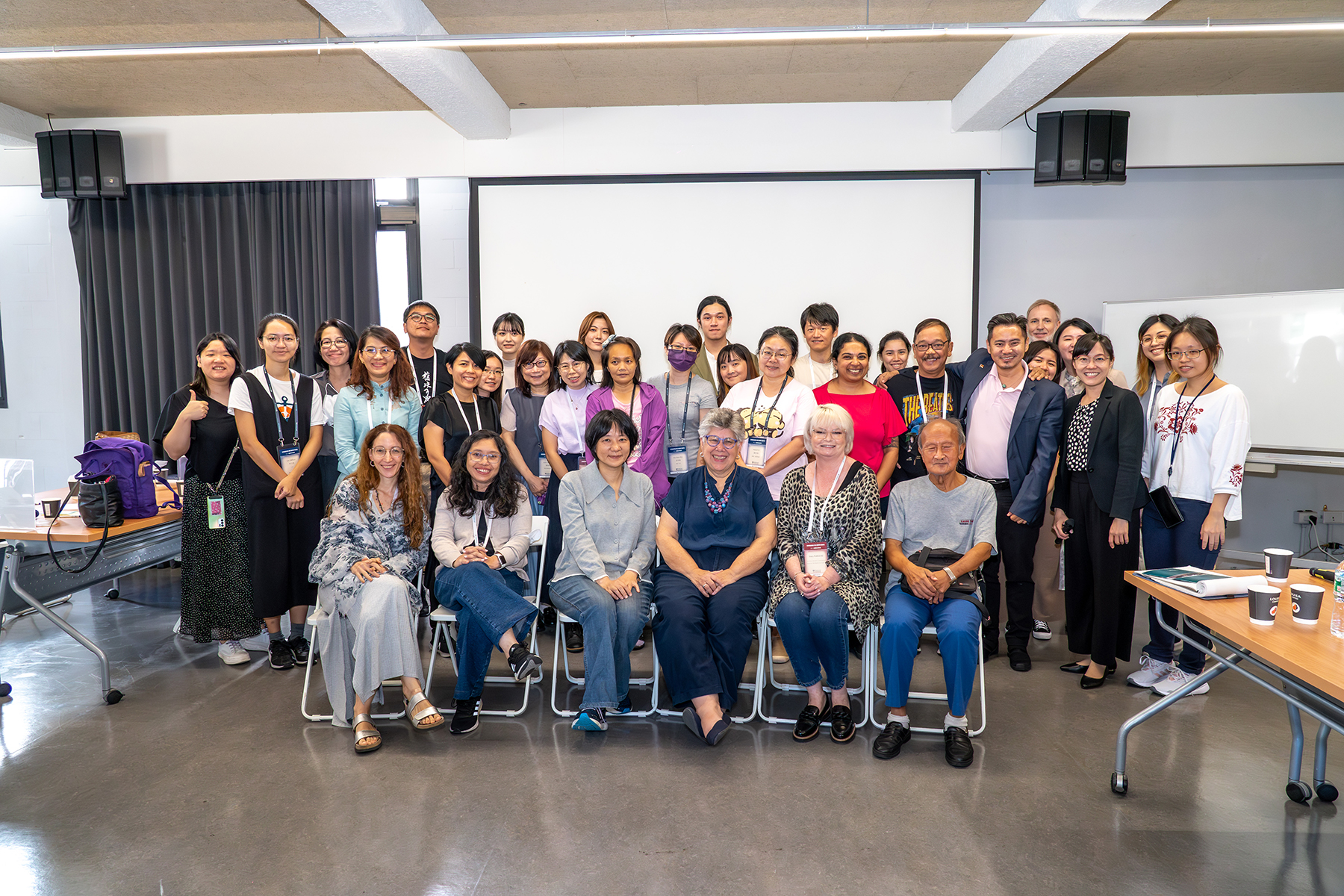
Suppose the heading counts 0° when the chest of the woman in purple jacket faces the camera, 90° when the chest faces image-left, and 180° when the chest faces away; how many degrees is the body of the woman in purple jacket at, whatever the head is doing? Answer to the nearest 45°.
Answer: approximately 0°

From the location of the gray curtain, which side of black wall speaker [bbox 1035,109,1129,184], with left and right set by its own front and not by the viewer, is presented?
right
